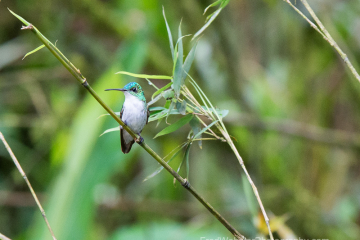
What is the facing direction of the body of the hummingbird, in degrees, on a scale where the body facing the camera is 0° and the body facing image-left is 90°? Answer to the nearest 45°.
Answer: approximately 45°
